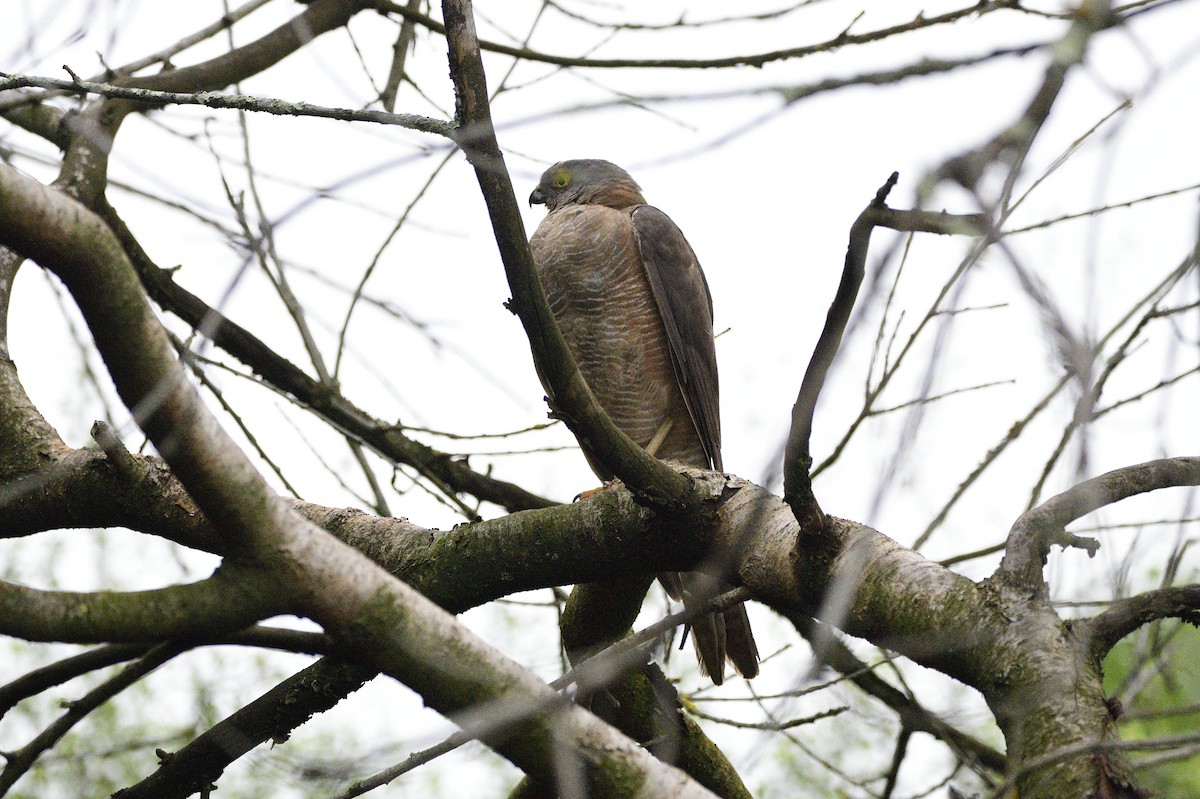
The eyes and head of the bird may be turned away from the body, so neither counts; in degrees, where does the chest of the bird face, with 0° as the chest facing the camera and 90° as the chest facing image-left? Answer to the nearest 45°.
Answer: approximately 45°

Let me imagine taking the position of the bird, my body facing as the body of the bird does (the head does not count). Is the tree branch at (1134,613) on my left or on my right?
on my left
